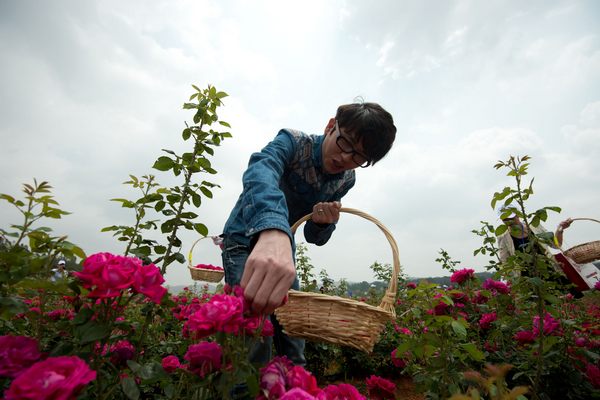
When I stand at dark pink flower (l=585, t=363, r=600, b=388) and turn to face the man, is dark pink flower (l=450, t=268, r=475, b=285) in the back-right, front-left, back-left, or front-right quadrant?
front-right

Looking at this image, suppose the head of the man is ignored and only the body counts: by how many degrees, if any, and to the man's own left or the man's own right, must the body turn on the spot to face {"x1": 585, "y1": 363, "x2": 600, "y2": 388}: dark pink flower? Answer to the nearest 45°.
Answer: approximately 45° to the man's own left

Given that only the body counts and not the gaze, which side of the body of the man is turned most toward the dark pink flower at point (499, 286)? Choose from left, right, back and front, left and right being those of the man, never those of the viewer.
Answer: left

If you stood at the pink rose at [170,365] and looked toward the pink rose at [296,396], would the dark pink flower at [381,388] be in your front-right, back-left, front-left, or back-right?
front-left

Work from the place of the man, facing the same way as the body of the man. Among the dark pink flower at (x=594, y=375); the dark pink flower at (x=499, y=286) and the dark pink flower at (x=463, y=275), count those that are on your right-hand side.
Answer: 0

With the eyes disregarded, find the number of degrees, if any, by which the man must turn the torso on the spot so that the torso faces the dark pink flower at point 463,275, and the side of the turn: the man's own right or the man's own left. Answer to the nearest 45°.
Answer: approximately 90° to the man's own left

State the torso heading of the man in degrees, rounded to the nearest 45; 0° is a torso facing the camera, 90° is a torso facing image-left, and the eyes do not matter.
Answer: approximately 315°

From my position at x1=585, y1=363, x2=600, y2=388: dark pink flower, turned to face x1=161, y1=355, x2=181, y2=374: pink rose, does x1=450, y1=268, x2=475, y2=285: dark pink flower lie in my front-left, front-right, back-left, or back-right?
front-right

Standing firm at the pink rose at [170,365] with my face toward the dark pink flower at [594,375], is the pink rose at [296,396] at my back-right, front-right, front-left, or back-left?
front-right
